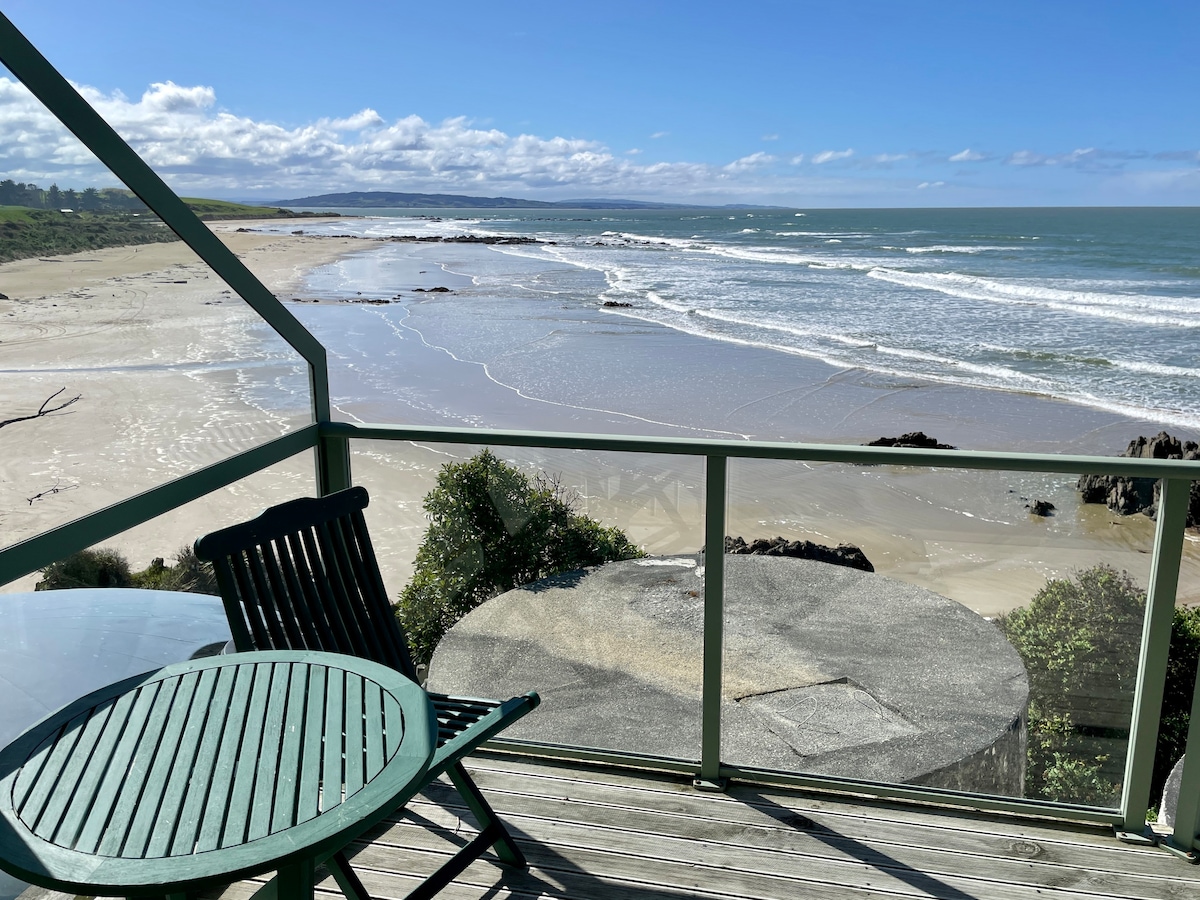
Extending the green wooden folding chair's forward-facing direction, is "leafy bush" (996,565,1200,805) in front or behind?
in front

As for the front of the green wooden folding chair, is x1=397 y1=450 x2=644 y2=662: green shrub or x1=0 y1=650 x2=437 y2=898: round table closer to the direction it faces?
the round table

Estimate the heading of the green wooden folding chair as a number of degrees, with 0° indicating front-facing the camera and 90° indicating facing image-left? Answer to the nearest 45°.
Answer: approximately 315°

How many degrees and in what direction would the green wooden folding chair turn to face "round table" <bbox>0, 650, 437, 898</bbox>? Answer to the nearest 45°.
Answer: approximately 45° to its right
